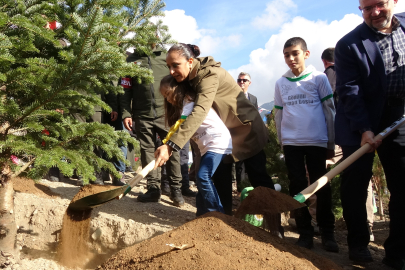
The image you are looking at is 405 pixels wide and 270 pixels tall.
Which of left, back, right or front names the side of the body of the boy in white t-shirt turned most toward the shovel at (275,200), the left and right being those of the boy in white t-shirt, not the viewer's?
front

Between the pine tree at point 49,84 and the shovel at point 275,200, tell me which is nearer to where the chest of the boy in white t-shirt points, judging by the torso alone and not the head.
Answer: the shovel

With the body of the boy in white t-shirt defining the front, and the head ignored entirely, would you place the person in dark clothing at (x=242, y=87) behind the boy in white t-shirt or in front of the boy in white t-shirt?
behind

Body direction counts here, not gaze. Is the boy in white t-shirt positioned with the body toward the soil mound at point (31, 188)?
no

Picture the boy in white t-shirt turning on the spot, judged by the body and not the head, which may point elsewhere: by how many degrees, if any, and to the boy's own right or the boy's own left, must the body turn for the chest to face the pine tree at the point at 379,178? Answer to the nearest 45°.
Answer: approximately 135° to the boy's own left

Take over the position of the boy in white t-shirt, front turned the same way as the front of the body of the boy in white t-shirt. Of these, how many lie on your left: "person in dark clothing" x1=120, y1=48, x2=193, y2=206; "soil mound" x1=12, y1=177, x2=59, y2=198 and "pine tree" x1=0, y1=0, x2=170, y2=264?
0

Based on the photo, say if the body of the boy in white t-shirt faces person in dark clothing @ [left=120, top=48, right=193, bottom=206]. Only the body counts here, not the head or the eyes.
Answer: no

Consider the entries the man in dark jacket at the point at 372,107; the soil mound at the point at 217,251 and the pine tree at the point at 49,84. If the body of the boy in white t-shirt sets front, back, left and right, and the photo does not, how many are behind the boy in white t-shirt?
0

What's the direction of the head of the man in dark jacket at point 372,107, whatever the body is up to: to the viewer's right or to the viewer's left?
to the viewer's left

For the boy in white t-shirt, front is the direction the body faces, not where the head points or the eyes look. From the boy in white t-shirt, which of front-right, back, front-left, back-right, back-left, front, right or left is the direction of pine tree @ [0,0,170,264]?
front-right

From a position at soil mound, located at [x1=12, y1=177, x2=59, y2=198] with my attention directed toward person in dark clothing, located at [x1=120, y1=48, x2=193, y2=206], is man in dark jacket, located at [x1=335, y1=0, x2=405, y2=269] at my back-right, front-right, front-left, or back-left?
front-right

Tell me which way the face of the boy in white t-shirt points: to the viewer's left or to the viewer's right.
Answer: to the viewer's left

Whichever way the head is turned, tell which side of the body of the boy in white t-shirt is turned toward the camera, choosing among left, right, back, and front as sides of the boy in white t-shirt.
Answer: front

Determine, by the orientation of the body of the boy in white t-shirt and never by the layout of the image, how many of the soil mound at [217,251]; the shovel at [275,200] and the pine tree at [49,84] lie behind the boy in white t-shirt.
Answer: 0

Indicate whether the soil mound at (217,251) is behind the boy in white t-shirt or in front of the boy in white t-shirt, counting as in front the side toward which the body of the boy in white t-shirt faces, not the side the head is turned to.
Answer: in front

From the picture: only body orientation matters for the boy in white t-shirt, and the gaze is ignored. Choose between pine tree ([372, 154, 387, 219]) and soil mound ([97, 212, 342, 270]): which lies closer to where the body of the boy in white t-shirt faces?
the soil mound
